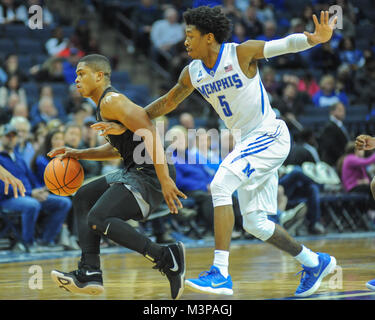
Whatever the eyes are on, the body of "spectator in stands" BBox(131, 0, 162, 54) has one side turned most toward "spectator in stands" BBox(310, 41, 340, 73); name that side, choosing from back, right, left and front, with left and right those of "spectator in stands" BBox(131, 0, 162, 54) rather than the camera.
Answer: left

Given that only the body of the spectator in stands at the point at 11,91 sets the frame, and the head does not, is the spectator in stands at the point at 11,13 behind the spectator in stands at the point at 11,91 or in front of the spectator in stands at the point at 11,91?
behind

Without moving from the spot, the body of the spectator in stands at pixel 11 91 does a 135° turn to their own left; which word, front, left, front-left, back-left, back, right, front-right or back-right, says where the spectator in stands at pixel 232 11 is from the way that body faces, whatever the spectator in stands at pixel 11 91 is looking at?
front

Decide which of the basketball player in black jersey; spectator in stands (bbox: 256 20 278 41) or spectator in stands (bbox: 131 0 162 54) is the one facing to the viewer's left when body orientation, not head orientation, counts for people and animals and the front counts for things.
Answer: the basketball player in black jersey

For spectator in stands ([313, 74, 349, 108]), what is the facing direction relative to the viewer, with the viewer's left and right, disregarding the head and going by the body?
facing the viewer

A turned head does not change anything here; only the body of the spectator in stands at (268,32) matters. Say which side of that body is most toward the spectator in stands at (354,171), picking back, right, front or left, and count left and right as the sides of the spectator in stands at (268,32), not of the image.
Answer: front

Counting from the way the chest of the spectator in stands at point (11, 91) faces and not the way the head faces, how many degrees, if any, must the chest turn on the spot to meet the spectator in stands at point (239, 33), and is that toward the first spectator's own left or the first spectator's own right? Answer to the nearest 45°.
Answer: approximately 135° to the first spectator's own left

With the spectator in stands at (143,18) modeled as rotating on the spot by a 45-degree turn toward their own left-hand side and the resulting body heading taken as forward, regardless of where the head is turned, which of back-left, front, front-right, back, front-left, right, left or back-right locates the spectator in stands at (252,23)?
front-left

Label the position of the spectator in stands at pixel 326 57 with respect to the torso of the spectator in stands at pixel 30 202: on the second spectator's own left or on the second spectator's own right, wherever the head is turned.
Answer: on the second spectator's own left

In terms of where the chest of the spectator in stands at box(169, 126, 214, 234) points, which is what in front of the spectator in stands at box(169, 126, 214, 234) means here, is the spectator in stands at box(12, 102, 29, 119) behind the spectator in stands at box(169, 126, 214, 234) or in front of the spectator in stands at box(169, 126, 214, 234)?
behind

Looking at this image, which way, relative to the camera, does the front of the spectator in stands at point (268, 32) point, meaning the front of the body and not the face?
toward the camera

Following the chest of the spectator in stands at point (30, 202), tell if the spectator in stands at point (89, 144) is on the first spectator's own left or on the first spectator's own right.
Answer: on the first spectator's own left

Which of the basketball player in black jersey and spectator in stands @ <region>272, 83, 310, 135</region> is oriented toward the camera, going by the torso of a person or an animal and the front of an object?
the spectator in stands

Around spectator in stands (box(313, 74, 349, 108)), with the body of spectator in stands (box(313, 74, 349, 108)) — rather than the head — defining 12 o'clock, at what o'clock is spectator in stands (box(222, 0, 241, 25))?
spectator in stands (box(222, 0, 241, 25)) is roughly at 4 o'clock from spectator in stands (box(313, 74, 349, 108)).

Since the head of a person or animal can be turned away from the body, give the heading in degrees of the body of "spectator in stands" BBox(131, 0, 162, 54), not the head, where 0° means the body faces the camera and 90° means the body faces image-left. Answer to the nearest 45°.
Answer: approximately 0°

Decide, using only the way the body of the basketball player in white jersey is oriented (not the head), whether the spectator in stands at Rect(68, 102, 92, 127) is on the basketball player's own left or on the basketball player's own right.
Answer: on the basketball player's own right

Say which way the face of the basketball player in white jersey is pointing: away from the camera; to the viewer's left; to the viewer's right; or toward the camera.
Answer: to the viewer's left

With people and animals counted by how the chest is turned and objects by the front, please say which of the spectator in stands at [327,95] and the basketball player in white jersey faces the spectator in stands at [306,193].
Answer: the spectator in stands at [327,95]

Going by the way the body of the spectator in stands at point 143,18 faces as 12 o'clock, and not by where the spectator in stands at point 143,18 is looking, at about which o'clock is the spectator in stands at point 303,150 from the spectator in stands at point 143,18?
the spectator in stands at point 303,150 is roughly at 11 o'clock from the spectator in stands at point 143,18.

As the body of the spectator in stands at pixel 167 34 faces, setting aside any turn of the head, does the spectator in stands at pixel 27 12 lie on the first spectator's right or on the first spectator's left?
on the first spectator's right

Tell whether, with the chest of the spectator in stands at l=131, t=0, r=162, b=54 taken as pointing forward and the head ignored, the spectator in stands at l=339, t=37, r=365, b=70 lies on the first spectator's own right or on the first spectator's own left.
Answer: on the first spectator's own left
